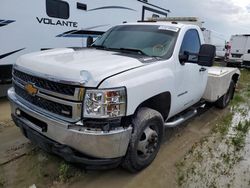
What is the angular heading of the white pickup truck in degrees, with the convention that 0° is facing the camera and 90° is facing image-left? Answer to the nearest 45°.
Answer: approximately 45°

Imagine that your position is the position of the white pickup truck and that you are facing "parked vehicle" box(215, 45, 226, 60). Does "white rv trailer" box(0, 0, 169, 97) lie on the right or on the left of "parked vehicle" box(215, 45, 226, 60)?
left

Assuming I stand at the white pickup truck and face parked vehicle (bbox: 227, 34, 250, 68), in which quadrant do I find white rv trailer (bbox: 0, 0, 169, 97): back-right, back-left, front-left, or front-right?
front-left

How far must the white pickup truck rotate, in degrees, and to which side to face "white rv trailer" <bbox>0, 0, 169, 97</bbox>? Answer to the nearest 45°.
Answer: approximately 90° to its right

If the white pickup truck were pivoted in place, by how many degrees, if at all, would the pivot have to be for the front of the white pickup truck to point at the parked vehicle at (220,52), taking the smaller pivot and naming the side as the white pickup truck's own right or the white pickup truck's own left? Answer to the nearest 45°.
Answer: approximately 180°
